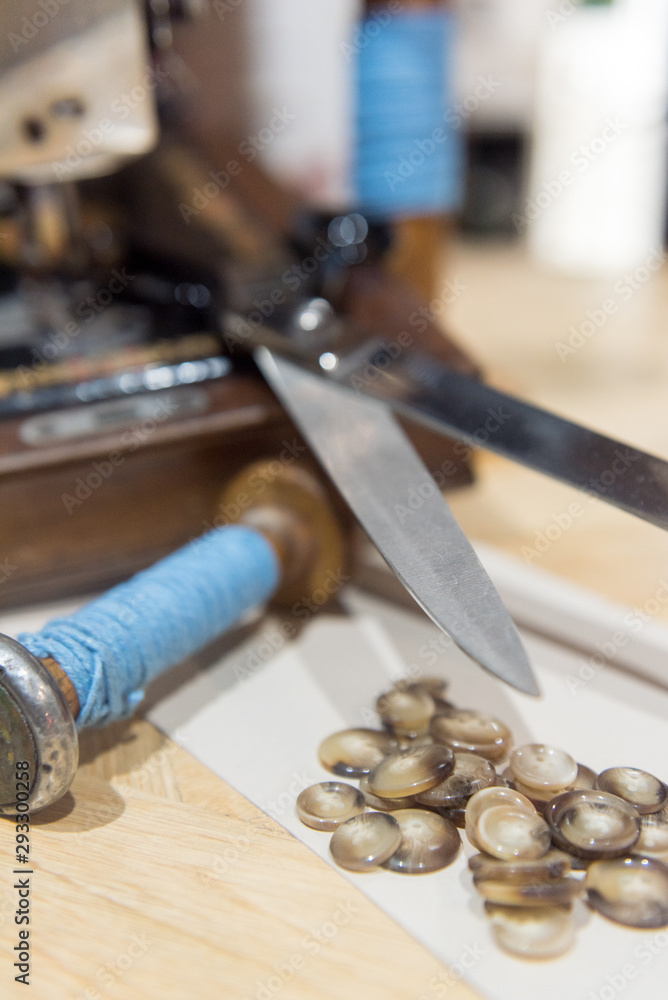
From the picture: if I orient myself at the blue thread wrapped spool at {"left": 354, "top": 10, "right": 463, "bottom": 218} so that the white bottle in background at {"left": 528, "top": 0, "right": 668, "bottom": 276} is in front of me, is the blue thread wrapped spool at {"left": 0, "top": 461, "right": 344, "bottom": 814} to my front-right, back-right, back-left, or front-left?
back-right

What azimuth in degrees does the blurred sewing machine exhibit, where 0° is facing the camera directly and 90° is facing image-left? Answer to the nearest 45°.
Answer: approximately 0°
